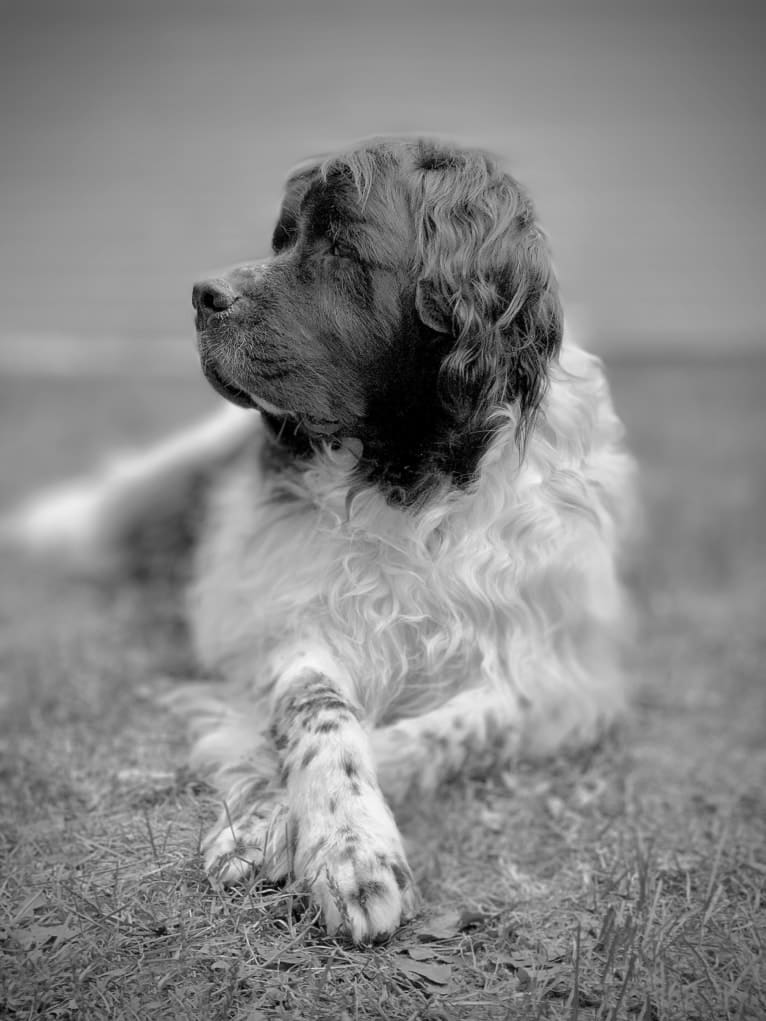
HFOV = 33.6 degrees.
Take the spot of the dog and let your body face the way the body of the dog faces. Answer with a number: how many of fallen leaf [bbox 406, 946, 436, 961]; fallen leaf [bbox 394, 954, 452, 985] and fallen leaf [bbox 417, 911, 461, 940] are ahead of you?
3

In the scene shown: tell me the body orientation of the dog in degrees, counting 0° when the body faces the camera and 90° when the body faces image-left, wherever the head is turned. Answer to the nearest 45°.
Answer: approximately 0°

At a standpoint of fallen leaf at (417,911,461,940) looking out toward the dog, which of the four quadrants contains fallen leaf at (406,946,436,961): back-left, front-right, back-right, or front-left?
back-left

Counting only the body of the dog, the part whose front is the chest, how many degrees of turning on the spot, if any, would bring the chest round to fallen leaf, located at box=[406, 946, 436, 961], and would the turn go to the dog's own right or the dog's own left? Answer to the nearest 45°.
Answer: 0° — it already faces it

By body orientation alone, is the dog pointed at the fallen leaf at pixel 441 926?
yes

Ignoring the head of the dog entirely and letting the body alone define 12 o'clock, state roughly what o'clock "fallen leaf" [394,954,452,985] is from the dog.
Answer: The fallen leaf is roughly at 12 o'clock from the dog.
